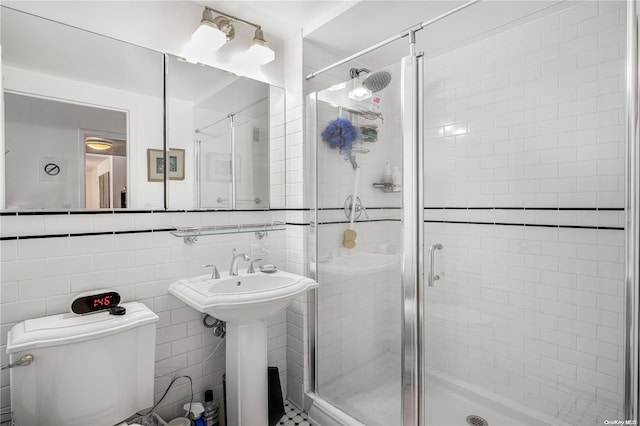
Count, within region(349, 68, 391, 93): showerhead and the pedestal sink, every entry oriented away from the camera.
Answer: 0

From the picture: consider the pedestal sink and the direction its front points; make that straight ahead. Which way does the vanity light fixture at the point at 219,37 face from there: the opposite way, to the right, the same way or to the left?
the same way

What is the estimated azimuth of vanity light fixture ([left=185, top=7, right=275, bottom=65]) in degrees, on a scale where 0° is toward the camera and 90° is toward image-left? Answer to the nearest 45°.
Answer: approximately 315°

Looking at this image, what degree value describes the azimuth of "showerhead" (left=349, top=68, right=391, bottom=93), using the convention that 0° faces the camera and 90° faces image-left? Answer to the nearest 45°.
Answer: approximately 315°

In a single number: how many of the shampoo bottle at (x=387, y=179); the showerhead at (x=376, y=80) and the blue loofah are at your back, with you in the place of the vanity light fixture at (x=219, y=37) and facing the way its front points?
0

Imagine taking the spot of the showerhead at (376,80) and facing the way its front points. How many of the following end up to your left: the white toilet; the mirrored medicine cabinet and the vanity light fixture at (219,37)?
0

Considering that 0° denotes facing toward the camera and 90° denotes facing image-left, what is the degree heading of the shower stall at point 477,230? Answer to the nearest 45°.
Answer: approximately 45°

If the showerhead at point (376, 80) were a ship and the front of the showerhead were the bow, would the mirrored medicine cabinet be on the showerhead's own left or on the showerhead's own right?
on the showerhead's own right

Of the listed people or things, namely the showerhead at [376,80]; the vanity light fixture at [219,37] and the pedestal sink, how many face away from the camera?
0

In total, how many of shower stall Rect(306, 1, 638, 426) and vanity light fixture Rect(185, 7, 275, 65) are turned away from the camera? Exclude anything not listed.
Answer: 0

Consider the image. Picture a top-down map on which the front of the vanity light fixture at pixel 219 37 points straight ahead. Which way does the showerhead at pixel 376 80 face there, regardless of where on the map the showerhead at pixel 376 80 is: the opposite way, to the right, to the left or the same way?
the same way

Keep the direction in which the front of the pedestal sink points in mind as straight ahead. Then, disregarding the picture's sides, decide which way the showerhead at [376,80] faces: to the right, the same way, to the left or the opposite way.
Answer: the same way

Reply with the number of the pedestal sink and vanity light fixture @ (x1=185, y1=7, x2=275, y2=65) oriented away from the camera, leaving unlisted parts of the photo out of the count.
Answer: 0

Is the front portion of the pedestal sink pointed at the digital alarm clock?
no

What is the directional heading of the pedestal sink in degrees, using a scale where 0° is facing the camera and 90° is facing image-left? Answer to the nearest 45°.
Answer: approximately 315°
